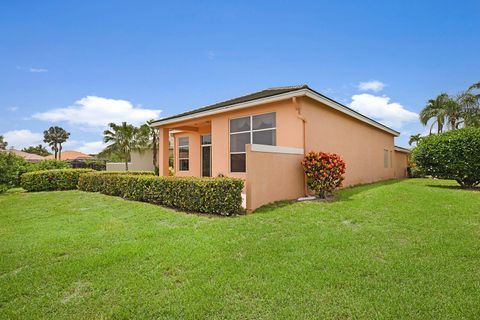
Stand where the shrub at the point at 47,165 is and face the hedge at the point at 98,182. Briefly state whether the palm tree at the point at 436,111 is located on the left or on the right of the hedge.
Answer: left

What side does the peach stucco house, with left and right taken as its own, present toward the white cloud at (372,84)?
back

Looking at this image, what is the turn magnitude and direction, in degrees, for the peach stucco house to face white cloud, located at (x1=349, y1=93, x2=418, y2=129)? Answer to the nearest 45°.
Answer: approximately 180°

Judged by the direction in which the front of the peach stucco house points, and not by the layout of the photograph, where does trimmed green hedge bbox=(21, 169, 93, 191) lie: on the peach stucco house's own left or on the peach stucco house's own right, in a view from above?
on the peach stucco house's own right

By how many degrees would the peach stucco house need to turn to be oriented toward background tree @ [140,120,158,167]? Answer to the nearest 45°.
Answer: approximately 90° to its right

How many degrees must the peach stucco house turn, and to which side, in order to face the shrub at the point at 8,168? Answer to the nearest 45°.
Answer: approximately 45° to its right

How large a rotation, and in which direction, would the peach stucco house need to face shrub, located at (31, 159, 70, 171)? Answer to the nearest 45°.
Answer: approximately 45° to its right

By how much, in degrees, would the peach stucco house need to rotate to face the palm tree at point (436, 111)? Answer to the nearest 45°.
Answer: approximately 180°

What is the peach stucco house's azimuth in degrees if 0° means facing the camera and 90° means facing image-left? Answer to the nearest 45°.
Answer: approximately 45°

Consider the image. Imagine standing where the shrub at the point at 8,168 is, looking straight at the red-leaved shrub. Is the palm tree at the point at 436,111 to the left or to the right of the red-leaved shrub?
left
